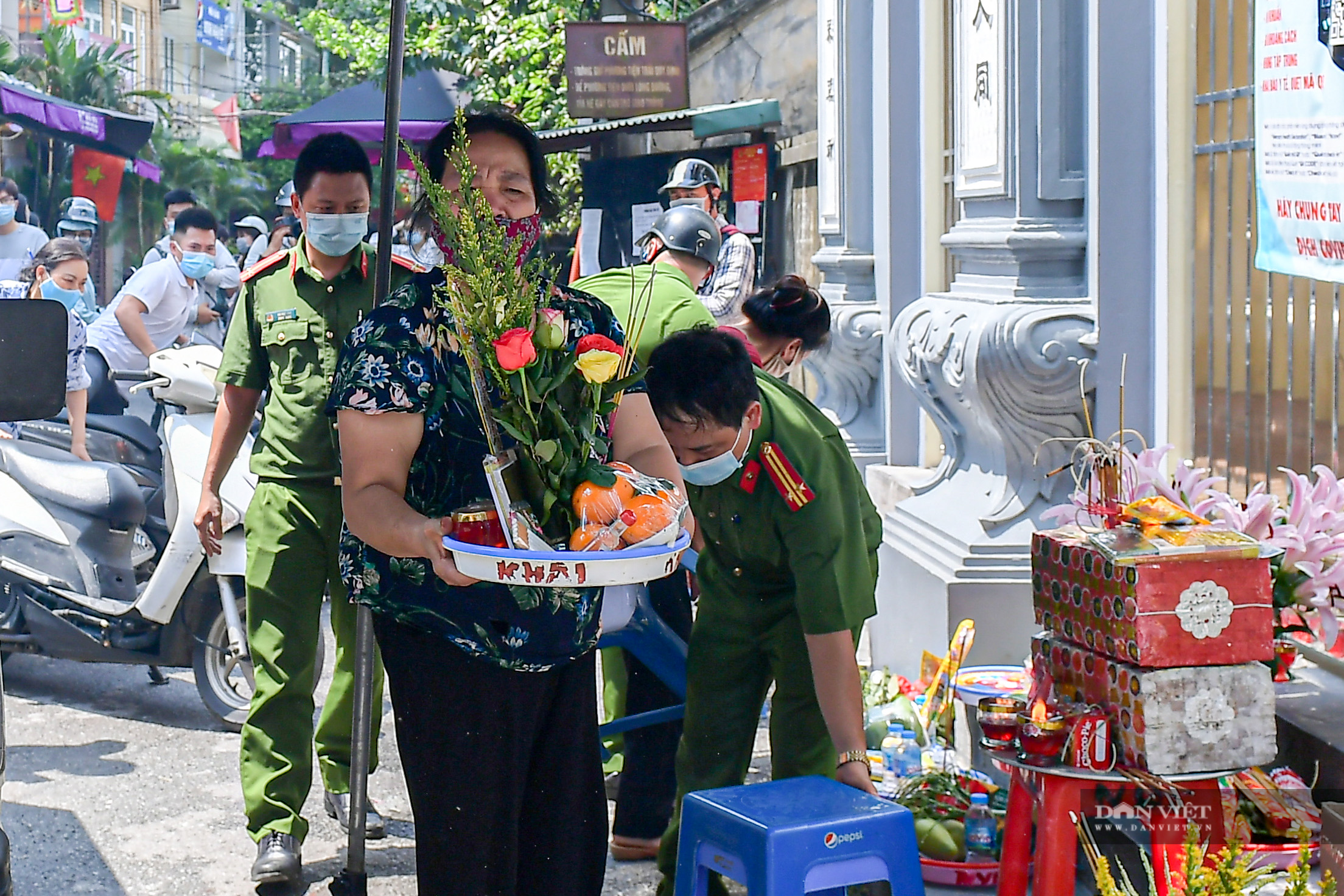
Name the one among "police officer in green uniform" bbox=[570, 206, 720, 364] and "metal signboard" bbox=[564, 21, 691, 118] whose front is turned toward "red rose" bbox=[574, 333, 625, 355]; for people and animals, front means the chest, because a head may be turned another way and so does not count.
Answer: the metal signboard

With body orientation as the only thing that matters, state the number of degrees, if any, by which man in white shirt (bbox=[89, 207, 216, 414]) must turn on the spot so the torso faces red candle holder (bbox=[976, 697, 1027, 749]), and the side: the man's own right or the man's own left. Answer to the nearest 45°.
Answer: approximately 45° to the man's own right

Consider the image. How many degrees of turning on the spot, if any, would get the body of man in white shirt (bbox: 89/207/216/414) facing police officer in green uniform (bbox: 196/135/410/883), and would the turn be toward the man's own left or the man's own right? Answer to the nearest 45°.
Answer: approximately 45° to the man's own right

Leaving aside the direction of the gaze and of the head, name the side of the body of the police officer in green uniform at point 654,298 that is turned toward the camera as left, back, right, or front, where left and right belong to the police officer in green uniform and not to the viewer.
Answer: back

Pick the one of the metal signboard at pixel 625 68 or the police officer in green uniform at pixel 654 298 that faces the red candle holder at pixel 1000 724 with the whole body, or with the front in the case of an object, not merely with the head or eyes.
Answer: the metal signboard

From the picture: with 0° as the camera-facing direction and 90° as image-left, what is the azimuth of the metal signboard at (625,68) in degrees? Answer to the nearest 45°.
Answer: approximately 0°

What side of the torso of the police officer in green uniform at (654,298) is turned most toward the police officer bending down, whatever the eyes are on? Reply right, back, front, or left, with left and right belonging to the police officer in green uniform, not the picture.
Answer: back
